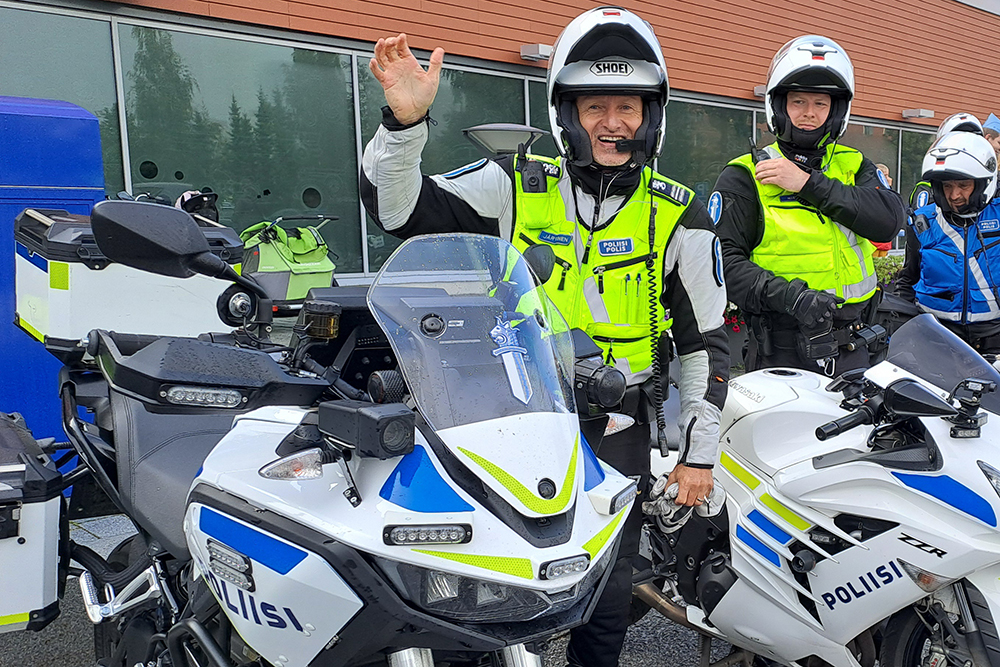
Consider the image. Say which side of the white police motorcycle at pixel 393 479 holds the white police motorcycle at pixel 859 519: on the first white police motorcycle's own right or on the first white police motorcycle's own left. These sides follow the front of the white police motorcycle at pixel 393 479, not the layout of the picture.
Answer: on the first white police motorcycle's own left

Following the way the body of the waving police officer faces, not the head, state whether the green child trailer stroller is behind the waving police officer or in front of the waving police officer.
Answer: behind

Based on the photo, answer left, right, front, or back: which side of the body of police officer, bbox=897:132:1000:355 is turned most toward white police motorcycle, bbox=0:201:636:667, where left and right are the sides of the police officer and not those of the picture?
front

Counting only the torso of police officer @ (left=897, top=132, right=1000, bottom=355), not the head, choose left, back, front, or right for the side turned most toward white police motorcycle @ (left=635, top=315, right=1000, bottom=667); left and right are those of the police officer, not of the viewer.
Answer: front

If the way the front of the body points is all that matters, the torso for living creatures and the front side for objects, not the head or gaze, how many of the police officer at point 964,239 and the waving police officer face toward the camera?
2

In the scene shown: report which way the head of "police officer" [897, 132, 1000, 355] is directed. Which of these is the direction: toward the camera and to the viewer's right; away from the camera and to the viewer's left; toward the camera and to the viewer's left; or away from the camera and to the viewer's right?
toward the camera and to the viewer's left

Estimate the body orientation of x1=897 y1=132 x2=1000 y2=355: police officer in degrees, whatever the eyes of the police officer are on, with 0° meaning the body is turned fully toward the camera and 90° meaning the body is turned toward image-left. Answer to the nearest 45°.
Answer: approximately 0°

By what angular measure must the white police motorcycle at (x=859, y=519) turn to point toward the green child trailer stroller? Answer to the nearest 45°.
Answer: approximately 180°

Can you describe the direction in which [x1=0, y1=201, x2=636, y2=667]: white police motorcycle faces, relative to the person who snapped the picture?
facing the viewer and to the right of the viewer

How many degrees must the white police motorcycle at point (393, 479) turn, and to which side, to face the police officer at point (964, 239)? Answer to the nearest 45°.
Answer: approximately 90° to its left
